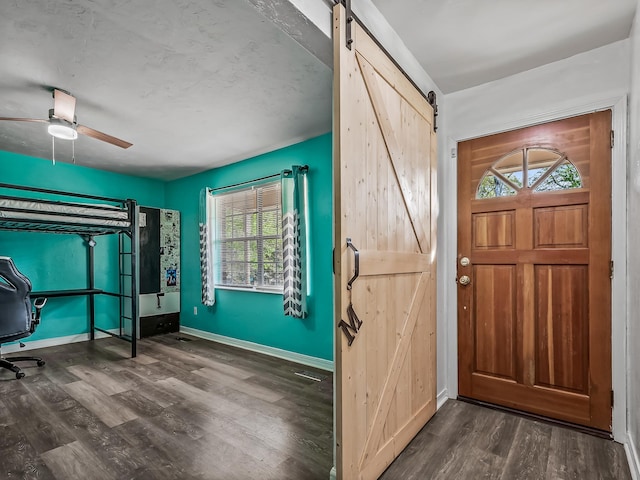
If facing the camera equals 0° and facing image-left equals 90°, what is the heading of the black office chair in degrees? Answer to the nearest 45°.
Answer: approximately 225°

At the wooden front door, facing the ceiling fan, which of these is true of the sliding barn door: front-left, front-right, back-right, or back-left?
front-left

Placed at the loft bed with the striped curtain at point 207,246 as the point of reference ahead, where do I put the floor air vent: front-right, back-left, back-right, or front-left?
front-right

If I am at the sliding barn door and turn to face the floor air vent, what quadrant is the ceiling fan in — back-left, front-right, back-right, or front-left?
front-left

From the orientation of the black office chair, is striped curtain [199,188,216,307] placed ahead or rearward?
ahead

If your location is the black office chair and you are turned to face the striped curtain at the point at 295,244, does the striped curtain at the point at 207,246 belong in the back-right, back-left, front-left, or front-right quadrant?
front-left
